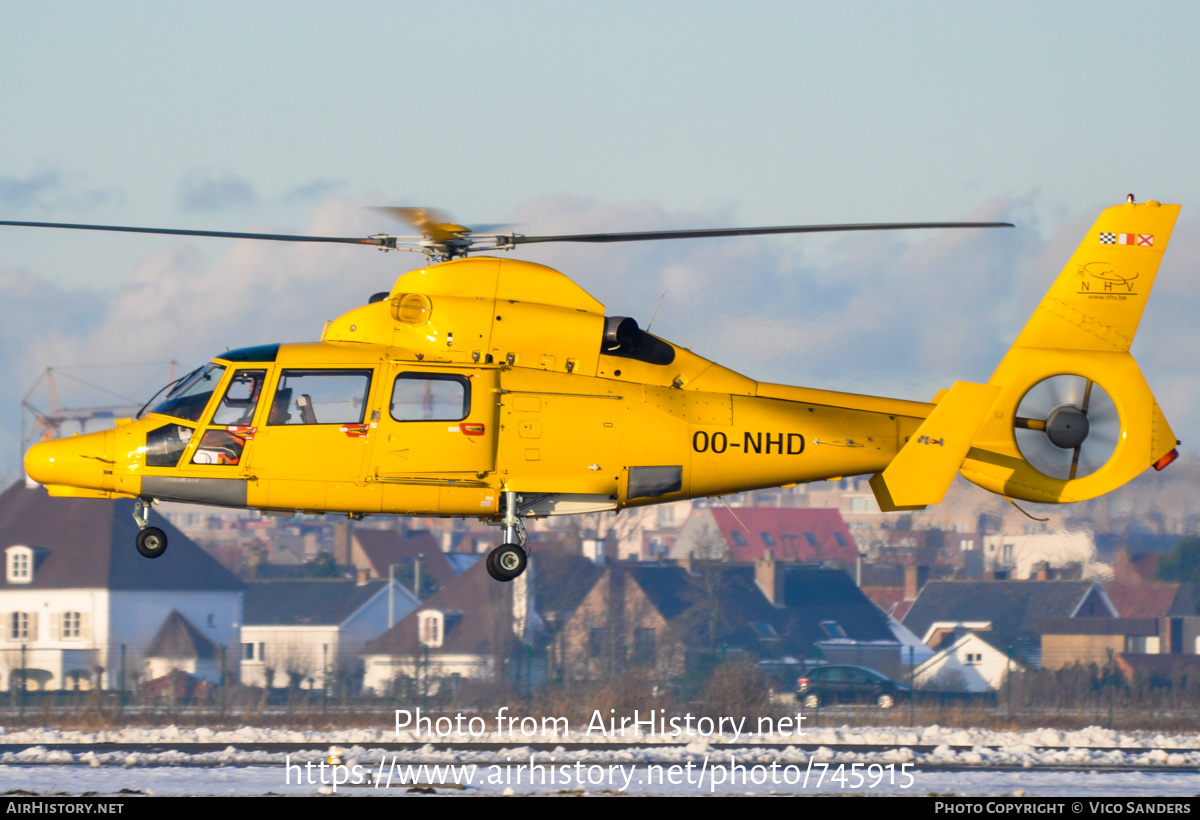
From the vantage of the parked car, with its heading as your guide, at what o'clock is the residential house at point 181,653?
The residential house is roughly at 6 o'clock from the parked car.

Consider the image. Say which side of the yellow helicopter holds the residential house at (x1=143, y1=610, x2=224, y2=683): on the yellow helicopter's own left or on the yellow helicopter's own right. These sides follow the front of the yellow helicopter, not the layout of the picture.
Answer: on the yellow helicopter's own right

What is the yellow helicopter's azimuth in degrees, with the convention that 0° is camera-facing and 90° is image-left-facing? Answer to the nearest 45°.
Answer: approximately 90°

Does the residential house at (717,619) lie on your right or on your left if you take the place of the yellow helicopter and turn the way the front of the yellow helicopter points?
on your right

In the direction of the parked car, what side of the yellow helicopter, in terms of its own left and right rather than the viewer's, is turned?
right

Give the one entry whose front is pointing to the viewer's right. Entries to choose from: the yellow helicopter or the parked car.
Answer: the parked car

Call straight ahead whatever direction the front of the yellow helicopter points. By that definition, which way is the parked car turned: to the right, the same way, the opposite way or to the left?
the opposite way

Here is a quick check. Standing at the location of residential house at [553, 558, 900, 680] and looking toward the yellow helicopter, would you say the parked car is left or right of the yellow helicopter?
left

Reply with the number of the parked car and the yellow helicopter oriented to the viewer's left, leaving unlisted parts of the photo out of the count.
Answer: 1

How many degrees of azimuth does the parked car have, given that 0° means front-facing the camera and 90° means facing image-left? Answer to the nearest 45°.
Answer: approximately 270°

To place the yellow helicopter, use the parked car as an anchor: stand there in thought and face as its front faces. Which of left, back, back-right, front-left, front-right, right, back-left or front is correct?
right

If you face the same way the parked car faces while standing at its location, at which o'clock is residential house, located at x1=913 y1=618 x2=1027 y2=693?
The residential house is roughly at 11 o'clock from the parked car.
